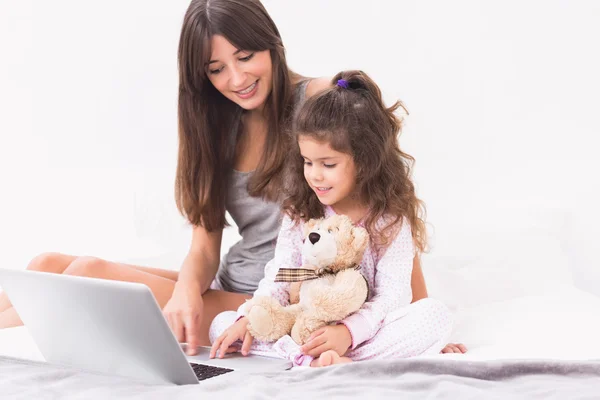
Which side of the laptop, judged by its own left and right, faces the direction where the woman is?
front

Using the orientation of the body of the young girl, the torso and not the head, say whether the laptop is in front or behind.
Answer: in front

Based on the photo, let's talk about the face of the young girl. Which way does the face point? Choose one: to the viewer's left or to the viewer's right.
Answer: to the viewer's left

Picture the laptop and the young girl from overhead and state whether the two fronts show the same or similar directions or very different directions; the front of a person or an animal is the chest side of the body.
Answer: very different directions

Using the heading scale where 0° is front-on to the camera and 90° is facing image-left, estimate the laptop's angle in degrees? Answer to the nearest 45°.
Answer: approximately 225°

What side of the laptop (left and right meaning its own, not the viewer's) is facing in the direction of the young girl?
front
